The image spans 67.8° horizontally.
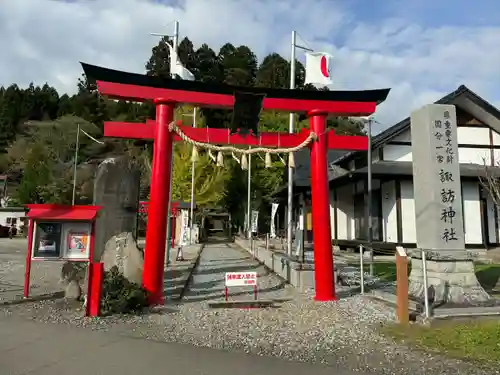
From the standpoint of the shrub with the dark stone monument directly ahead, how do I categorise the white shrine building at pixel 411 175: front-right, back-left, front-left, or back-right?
front-right

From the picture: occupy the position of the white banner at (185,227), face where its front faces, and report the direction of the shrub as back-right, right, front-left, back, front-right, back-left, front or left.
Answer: front

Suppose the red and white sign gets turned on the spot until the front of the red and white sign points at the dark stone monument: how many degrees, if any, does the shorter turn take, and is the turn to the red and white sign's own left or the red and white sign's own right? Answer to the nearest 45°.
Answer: approximately 135° to the red and white sign's own right

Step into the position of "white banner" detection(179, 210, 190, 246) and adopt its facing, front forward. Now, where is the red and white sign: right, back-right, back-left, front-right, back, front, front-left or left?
front

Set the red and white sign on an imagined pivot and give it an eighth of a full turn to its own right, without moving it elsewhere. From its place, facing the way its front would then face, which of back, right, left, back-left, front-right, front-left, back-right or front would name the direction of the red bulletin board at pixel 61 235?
front-right

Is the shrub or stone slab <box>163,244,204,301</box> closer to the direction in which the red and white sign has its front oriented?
the shrub

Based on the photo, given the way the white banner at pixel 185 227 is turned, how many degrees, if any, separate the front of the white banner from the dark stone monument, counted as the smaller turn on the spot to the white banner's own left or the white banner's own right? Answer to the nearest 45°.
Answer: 0° — it already faces it

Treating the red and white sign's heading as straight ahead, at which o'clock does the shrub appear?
The shrub is roughly at 2 o'clock from the red and white sign.

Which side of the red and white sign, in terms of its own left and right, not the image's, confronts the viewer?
front

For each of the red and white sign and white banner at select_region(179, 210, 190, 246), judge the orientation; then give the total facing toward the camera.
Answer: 2

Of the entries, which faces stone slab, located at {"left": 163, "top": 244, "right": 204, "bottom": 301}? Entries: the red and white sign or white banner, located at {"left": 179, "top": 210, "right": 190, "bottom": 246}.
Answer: the white banner

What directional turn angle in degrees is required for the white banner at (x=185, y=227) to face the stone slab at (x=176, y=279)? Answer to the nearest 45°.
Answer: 0° — it already faces it
